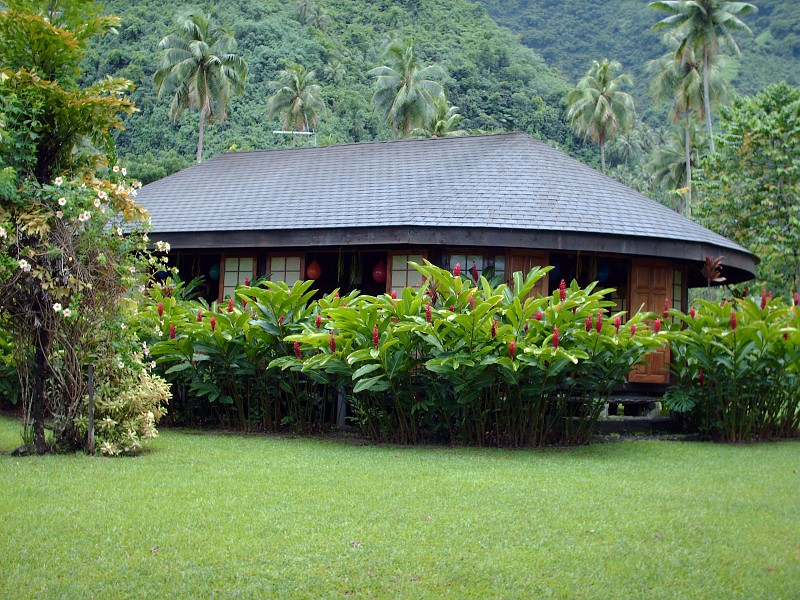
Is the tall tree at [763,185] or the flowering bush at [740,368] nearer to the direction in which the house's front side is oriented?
the flowering bush

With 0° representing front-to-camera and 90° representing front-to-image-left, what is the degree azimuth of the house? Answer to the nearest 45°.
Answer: approximately 0°

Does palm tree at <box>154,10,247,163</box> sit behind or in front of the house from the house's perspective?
behind

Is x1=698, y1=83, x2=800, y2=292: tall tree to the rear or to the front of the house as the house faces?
to the rear

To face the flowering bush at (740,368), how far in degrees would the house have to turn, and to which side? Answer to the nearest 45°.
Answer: approximately 45° to its left

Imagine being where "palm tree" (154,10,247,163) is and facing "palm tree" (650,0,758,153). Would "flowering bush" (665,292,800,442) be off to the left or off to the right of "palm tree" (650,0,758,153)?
right

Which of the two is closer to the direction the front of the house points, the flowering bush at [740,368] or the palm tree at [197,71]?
the flowering bush
